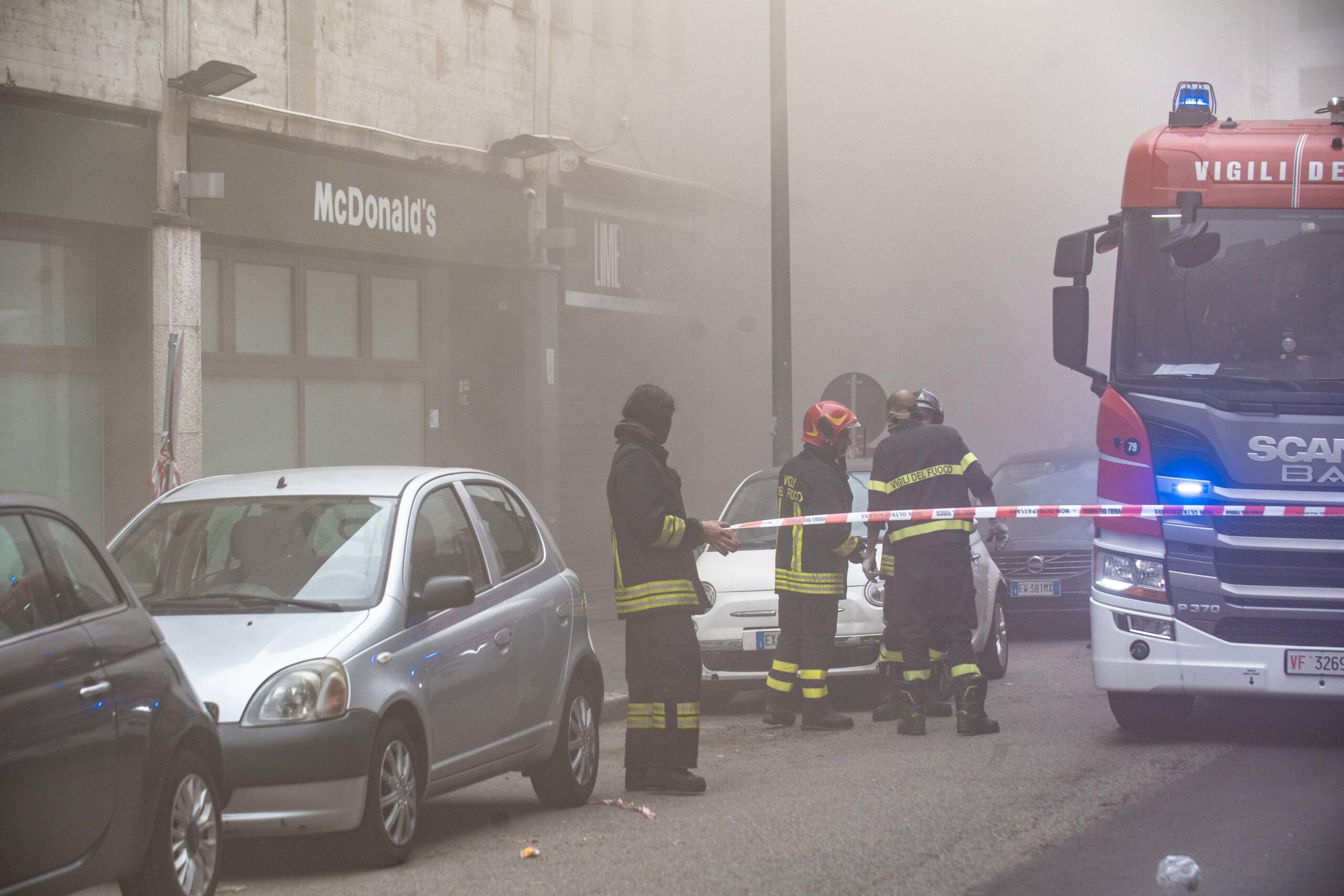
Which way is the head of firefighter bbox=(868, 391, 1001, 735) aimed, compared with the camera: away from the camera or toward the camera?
away from the camera

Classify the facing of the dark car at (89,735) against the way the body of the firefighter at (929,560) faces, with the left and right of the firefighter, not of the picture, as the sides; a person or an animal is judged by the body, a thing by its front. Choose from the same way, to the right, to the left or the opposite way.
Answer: the opposite way

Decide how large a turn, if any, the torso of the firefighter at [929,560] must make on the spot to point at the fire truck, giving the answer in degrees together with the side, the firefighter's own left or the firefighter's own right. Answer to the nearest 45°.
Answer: approximately 45° to the firefighter's own right

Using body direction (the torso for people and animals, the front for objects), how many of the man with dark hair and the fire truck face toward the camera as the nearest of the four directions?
1

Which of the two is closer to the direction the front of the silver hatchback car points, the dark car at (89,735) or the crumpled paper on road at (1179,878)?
the dark car

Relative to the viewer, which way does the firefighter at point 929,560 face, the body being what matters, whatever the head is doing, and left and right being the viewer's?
facing away from the viewer

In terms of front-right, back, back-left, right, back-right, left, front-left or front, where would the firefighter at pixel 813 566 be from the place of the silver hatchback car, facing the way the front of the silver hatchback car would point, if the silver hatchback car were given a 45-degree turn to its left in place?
back-left

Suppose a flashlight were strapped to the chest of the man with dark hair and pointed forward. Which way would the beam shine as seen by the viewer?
to the viewer's right

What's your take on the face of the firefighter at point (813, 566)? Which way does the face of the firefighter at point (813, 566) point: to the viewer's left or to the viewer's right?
to the viewer's right

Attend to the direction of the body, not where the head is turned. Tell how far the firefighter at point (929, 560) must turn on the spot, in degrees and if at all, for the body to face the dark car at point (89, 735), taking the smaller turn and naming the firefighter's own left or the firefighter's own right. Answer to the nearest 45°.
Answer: approximately 135° to the firefighter's own left
